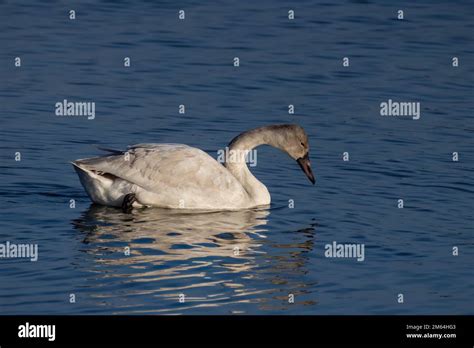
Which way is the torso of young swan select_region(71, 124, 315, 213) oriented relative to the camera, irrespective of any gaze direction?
to the viewer's right
